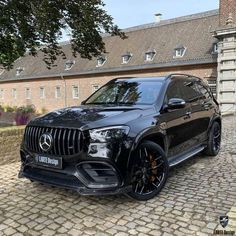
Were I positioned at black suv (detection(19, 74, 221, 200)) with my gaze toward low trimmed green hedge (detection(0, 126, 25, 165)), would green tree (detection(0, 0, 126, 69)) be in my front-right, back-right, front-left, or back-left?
front-right

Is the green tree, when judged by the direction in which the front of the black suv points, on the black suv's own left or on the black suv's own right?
on the black suv's own right

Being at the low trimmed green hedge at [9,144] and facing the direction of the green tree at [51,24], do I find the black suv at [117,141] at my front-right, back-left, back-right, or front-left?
back-right

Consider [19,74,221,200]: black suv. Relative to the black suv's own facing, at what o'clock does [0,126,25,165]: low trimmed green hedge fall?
The low trimmed green hedge is roughly at 3 o'clock from the black suv.

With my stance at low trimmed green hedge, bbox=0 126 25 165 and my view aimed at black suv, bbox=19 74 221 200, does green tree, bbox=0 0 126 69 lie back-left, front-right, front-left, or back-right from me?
back-left

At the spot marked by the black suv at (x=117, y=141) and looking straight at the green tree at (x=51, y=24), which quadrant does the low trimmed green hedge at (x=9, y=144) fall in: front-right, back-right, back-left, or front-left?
front-left

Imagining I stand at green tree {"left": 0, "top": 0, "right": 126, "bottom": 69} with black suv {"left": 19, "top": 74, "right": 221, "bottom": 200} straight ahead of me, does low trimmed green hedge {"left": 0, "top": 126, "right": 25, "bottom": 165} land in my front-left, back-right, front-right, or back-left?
front-right

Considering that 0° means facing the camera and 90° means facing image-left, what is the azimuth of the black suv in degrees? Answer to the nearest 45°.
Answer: approximately 45°
